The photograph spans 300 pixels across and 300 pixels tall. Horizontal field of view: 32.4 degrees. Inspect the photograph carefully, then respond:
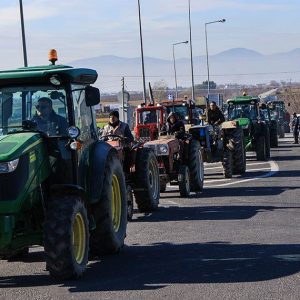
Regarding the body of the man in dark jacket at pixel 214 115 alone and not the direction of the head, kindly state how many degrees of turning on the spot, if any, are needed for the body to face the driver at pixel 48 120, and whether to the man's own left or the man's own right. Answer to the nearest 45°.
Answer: approximately 45° to the man's own left

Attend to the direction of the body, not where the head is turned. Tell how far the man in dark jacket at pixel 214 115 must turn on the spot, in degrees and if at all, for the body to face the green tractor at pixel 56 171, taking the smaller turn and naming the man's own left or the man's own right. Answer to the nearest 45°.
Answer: approximately 45° to the man's own left

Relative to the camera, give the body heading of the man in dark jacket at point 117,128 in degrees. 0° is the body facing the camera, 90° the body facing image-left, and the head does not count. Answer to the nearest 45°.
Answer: approximately 45°
